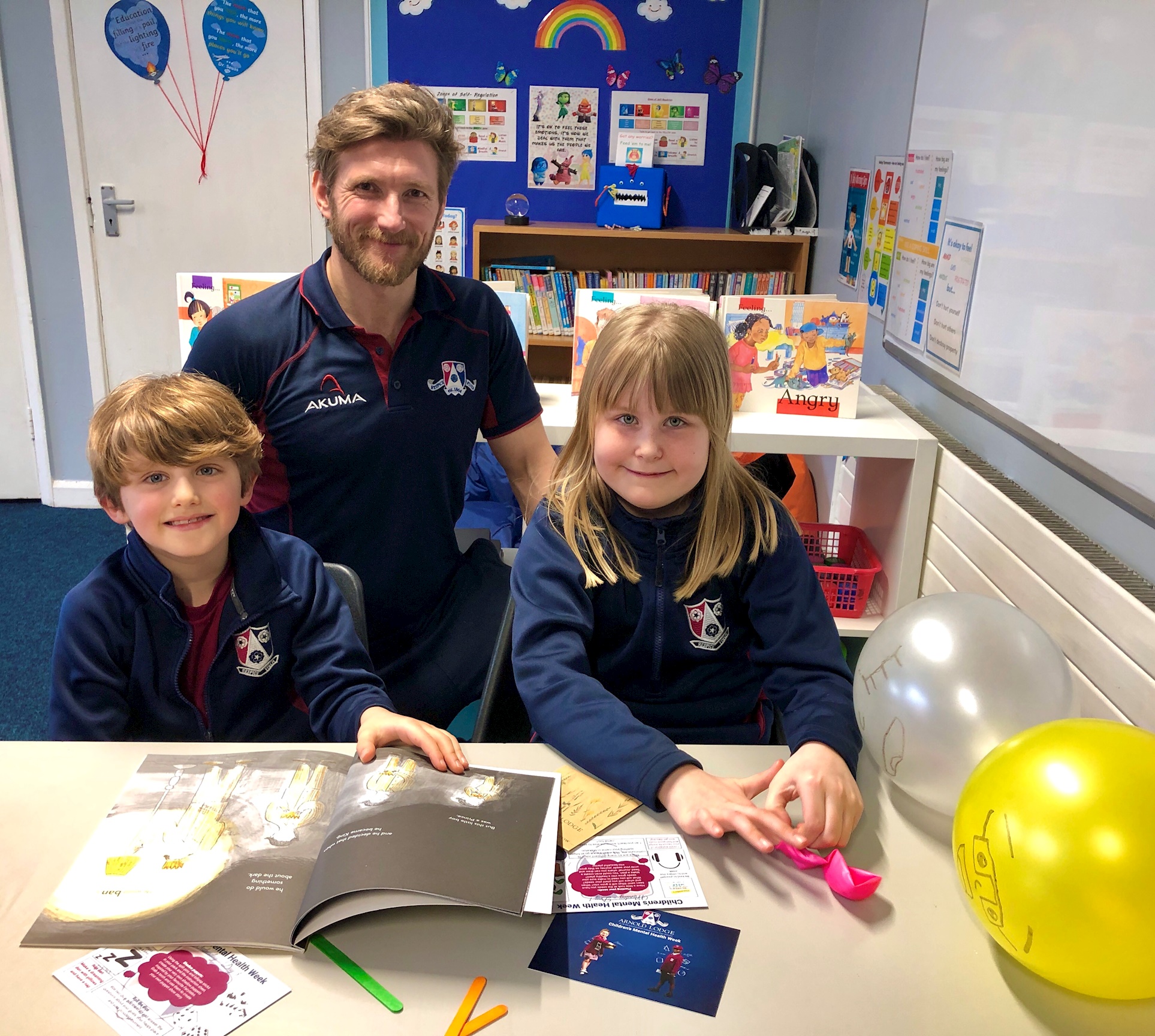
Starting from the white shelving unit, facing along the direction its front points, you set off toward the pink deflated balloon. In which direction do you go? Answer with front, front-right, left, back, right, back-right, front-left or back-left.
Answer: front

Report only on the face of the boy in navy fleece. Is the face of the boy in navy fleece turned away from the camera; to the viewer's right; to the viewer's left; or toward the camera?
toward the camera

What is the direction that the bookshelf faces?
toward the camera

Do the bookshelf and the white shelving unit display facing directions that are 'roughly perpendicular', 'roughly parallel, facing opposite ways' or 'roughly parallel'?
roughly parallel

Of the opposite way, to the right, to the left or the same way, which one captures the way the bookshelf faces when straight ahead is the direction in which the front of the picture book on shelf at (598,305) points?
the same way

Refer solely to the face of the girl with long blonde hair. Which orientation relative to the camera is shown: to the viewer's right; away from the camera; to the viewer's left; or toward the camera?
toward the camera

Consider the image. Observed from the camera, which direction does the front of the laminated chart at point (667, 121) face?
facing the viewer

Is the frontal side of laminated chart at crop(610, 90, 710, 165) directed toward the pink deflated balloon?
yes

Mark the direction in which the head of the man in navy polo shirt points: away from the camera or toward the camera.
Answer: toward the camera

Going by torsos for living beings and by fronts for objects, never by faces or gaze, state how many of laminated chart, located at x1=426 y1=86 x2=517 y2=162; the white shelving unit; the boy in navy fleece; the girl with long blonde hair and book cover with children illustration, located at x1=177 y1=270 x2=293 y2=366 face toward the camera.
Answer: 5

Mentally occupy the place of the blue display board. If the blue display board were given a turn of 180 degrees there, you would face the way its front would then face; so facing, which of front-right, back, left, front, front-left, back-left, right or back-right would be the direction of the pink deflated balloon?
back

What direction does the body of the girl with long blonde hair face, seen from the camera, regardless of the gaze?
toward the camera

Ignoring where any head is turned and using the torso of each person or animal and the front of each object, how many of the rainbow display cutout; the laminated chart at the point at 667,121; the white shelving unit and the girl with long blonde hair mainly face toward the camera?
4

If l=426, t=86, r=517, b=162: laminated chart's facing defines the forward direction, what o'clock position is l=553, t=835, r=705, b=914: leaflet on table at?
The leaflet on table is roughly at 12 o'clock from the laminated chart.
